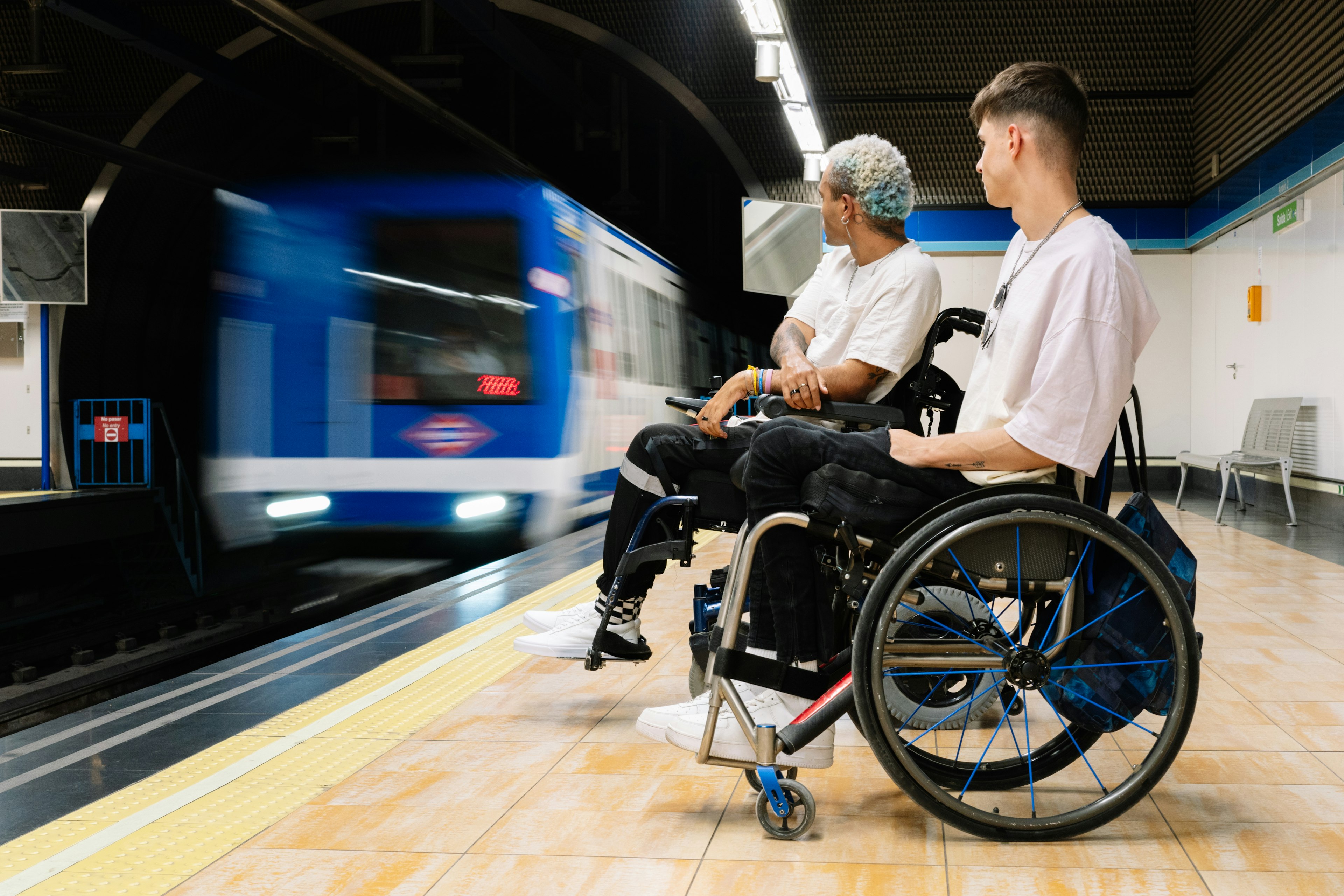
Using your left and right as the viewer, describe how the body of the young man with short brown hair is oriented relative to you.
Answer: facing to the left of the viewer

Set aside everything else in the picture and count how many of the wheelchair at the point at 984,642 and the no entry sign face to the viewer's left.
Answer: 1

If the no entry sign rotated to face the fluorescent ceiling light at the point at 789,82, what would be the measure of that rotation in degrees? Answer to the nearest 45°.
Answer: approximately 45° to its left

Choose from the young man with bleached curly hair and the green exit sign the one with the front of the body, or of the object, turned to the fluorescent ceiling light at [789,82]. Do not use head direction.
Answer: the green exit sign

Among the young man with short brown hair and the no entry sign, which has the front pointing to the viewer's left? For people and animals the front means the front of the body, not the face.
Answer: the young man with short brown hair

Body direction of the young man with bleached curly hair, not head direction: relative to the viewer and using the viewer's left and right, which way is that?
facing to the left of the viewer

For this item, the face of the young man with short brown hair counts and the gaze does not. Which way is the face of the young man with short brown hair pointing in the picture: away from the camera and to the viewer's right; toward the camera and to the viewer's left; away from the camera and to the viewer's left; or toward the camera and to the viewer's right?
away from the camera and to the viewer's left

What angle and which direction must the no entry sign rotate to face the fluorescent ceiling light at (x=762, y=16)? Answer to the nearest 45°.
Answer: approximately 45° to its left

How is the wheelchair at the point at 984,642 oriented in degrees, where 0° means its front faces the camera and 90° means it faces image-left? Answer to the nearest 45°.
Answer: approximately 90°

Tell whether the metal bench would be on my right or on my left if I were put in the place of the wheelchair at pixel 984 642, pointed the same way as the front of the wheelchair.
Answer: on my right

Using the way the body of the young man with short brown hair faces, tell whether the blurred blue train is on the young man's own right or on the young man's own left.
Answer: on the young man's own right
